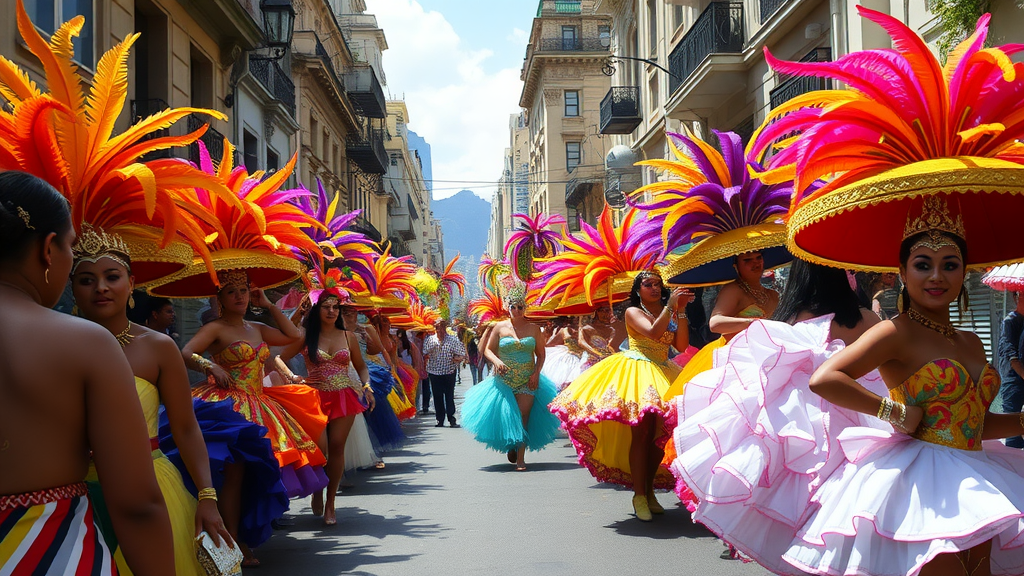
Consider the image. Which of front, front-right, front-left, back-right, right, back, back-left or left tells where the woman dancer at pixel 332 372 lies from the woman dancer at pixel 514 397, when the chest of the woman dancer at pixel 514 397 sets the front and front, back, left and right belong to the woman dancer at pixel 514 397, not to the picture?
front-right

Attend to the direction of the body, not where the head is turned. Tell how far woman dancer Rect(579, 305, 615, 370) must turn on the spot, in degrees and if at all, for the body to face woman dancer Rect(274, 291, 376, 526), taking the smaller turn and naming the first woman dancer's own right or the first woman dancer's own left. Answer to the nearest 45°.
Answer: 0° — they already face them

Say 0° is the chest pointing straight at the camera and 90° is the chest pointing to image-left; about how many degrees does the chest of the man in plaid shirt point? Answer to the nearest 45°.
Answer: approximately 0°

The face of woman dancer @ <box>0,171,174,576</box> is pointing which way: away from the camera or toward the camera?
away from the camera

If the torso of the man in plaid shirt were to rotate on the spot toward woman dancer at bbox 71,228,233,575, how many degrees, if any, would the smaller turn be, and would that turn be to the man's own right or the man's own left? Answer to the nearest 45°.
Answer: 0° — they already face them

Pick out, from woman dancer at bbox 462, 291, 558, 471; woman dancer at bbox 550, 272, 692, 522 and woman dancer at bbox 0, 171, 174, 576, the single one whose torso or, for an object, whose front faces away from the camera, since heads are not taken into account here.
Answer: woman dancer at bbox 0, 171, 174, 576

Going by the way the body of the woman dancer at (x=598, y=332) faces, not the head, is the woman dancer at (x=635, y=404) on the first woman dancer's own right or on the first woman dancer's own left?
on the first woman dancer's own left

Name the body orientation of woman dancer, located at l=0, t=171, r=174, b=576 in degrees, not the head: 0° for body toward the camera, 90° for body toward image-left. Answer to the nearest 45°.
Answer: approximately 180°

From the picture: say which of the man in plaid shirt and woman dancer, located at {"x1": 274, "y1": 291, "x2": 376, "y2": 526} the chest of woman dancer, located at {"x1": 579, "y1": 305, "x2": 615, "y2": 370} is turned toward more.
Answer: the woman dancer
